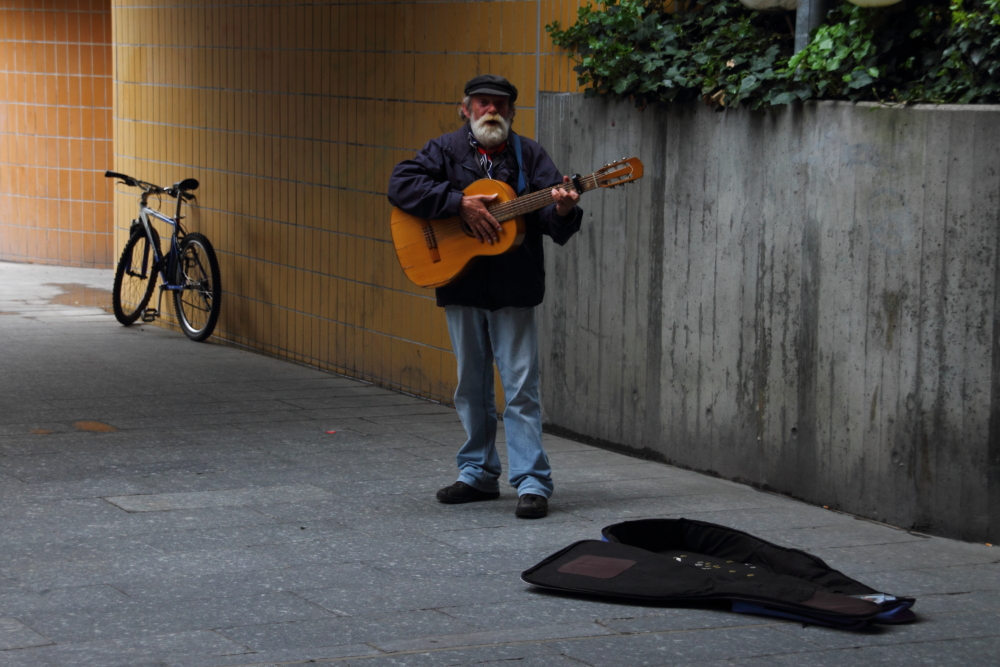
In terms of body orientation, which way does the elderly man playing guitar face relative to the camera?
toward the camera

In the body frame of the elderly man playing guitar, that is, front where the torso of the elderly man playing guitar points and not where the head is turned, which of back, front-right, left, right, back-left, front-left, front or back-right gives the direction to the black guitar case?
front-left

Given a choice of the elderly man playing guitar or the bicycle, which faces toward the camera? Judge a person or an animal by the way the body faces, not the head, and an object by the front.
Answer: the elderly man playing guitar

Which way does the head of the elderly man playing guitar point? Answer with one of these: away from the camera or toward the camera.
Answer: toward the camera
